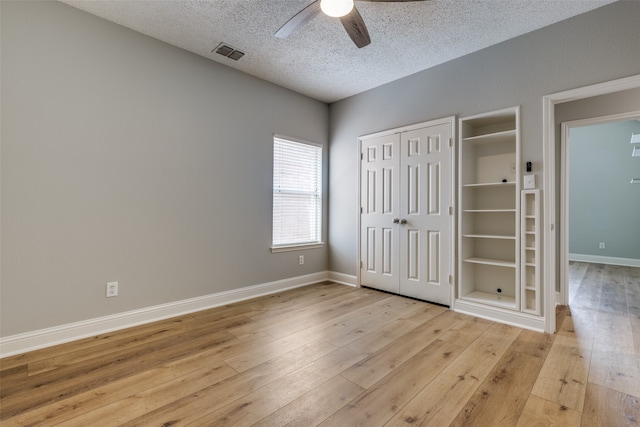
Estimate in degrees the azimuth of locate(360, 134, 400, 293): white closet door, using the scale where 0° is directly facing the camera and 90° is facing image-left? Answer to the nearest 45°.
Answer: approximately 45°

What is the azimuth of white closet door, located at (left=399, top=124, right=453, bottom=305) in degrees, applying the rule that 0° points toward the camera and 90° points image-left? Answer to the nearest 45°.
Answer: approximately 45°

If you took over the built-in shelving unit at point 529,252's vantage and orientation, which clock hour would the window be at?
The window is roughly at 3 o'clock from the built-in shelving unit.

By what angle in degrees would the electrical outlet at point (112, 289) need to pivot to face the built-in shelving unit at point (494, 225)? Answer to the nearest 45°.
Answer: approximately 45° to its left

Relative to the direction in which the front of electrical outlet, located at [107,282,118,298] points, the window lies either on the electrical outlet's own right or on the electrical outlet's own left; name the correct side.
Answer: on the electrical outlet's own left

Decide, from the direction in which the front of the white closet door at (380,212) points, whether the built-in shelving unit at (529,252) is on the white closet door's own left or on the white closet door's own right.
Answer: on the white closet door's own left

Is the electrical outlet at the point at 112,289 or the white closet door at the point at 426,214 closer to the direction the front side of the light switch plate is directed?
the electrical outlet
